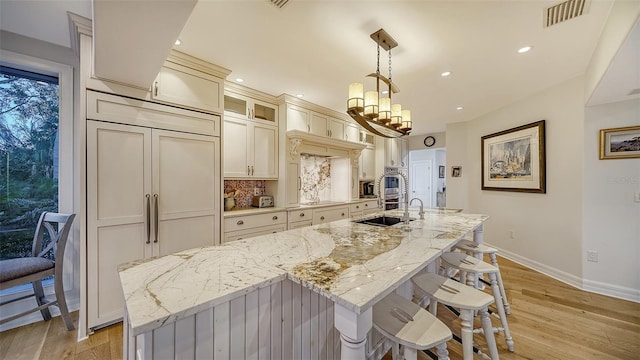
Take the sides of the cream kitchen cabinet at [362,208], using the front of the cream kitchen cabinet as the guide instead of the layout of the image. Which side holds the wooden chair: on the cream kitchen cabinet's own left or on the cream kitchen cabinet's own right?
on the cream kitchen cabinet's own right

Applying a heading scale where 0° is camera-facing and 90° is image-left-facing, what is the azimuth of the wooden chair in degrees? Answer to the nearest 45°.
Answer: approximately 45°

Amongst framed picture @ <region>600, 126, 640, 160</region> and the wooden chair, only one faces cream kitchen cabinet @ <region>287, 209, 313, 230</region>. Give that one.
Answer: the framed picture

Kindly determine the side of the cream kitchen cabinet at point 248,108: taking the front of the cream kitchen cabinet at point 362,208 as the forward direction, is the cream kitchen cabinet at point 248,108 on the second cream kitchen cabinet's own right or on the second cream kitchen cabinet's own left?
on the second cream kitchen cabinet's own right
